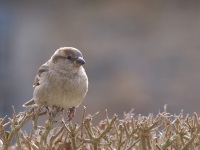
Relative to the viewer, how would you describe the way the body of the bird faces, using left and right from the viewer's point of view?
facing the viewer and to the right of the viewer
